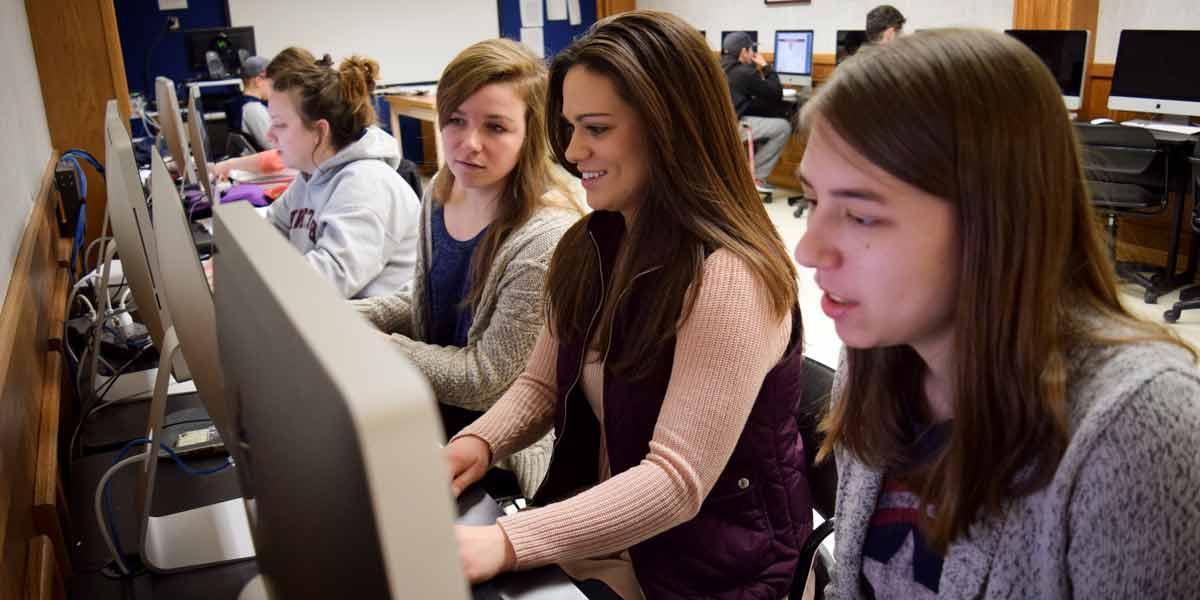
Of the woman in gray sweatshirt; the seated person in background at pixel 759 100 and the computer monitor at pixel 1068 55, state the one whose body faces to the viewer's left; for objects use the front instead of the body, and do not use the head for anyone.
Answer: the woman in gray sweatshirt

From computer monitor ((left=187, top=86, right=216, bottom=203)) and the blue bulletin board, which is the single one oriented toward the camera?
the blue bulletin board

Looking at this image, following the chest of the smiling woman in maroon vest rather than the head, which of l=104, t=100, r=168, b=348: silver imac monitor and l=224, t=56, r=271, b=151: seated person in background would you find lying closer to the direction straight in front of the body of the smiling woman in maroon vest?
the silver imac monitor

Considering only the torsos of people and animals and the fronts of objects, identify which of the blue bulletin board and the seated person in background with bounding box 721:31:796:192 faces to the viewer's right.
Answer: the seated person in background

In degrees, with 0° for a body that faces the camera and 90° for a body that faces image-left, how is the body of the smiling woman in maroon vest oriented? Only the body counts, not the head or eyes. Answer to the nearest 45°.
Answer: approximately 45°

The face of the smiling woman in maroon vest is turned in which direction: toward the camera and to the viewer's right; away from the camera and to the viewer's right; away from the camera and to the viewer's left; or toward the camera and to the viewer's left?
toward the camera and to the viewer's left

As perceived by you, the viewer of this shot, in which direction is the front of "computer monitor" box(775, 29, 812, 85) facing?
facing the viewer and to the left of the viewer

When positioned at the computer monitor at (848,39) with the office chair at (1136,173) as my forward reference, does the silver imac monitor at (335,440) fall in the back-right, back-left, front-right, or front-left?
front-right

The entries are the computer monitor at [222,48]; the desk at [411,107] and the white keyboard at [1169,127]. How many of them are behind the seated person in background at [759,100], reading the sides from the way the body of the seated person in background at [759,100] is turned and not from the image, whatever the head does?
2

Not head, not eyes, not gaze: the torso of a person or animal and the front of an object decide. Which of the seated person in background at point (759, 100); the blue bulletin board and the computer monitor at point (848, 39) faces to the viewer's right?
the seated person in background

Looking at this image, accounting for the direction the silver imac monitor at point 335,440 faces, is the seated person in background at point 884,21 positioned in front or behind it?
in front

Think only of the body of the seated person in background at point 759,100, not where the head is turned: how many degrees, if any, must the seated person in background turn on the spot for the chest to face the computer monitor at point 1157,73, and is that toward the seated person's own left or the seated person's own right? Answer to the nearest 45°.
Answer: approximately 45° to the seated person's own right

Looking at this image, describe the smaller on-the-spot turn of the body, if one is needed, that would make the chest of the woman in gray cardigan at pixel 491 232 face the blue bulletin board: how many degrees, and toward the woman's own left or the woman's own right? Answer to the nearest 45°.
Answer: approximately 135° to the woman's own right

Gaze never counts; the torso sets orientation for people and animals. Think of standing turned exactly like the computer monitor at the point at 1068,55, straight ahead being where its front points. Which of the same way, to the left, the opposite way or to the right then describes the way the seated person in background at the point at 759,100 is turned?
to the left

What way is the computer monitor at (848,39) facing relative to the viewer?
toward the camera

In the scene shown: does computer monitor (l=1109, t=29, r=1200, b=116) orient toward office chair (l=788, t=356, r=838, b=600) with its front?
yes

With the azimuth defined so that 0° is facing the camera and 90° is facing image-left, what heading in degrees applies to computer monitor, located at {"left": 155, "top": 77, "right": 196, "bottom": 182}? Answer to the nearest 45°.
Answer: approximately 270°

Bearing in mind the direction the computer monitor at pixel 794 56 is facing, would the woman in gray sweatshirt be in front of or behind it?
in front

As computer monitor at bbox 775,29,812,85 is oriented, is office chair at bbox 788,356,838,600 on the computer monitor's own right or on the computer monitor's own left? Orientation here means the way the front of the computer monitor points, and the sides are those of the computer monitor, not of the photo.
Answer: on the computer monitor's own left

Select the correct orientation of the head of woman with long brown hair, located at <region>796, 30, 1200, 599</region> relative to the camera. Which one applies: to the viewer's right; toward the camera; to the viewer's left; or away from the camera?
to the viewer's left
